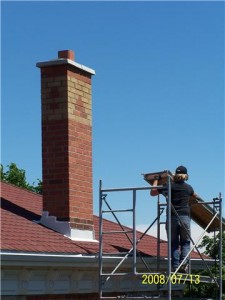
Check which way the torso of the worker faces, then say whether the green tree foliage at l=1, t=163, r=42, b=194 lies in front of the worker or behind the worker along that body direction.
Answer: in front

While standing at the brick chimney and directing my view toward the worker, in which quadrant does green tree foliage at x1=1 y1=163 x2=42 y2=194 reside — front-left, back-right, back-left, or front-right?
back-left

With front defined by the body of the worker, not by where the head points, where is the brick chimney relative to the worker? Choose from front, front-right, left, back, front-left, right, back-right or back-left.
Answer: front-left
